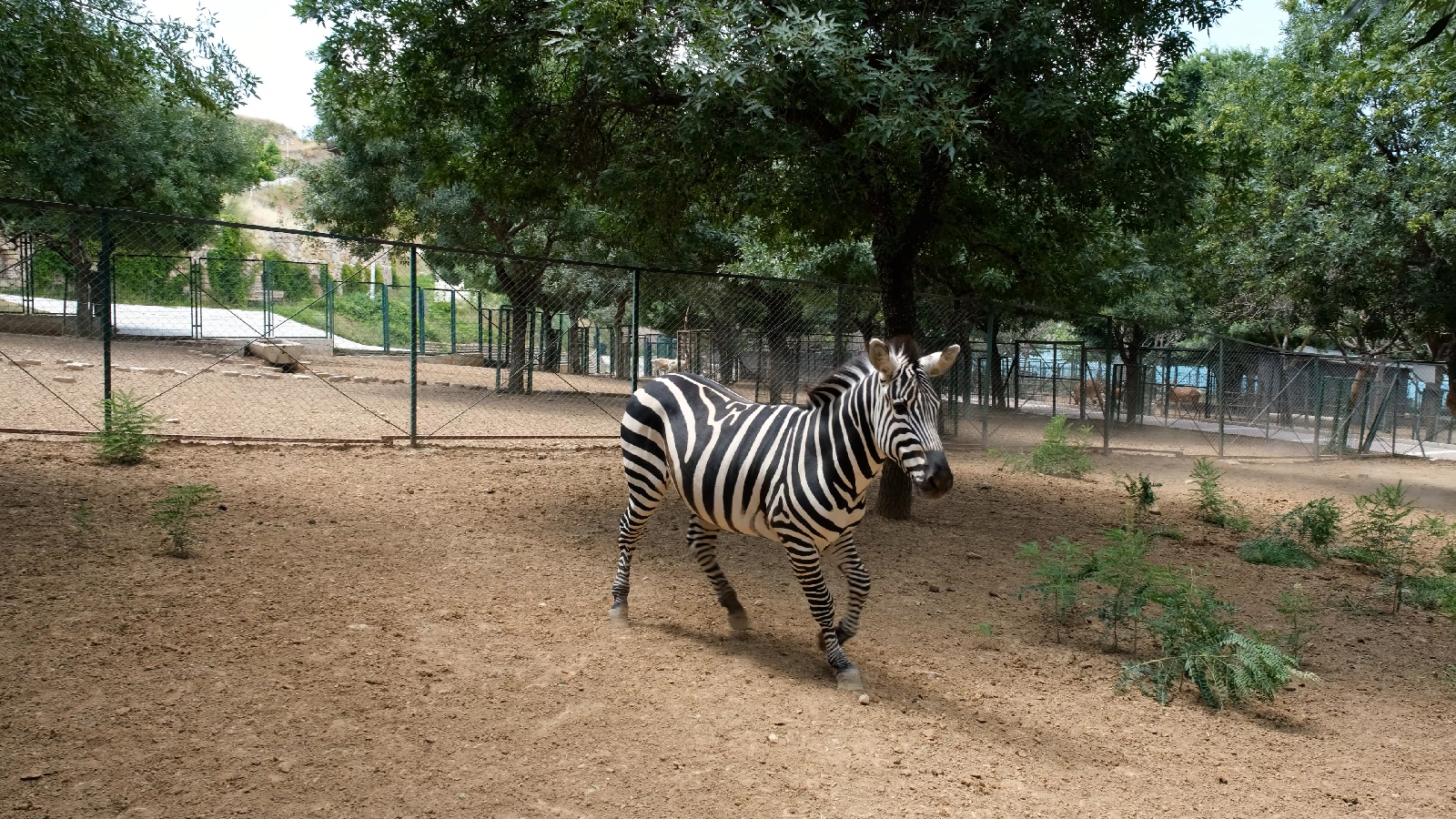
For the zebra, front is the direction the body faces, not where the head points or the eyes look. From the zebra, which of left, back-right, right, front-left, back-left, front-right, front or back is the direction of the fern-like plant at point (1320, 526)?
left

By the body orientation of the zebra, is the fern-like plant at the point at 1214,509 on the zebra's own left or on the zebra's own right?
on the zebra's own left

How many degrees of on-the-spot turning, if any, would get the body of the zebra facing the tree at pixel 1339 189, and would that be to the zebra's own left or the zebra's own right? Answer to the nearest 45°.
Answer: approximately 90° to the zebra's own left

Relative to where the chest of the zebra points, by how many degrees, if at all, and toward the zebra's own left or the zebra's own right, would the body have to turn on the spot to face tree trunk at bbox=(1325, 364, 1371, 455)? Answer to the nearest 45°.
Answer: approximately 90° to the zebra's own left

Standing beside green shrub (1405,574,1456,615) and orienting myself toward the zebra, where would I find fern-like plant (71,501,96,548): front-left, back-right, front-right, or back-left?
front-right

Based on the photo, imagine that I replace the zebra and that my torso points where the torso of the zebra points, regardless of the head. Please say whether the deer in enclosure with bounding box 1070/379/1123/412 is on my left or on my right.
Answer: on my left

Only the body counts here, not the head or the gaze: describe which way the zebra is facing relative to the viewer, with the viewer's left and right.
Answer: facing the viewer and to the right of the viewer

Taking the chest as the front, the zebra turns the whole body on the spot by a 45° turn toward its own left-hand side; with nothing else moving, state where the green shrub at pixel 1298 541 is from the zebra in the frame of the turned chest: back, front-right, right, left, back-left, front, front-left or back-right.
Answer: front-left

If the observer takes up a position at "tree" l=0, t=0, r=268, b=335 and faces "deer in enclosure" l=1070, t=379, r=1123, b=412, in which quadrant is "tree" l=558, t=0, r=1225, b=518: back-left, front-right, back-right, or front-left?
front-right

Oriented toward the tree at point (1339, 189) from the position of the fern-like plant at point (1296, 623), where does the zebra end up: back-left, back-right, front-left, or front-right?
back-left

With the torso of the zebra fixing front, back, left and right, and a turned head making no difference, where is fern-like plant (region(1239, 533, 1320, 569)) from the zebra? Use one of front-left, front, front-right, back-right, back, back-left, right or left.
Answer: left

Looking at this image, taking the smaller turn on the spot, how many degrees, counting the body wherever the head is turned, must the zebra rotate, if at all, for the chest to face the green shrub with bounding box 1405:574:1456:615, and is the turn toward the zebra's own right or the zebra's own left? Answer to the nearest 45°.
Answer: approximately 90° to the zebra's own left
